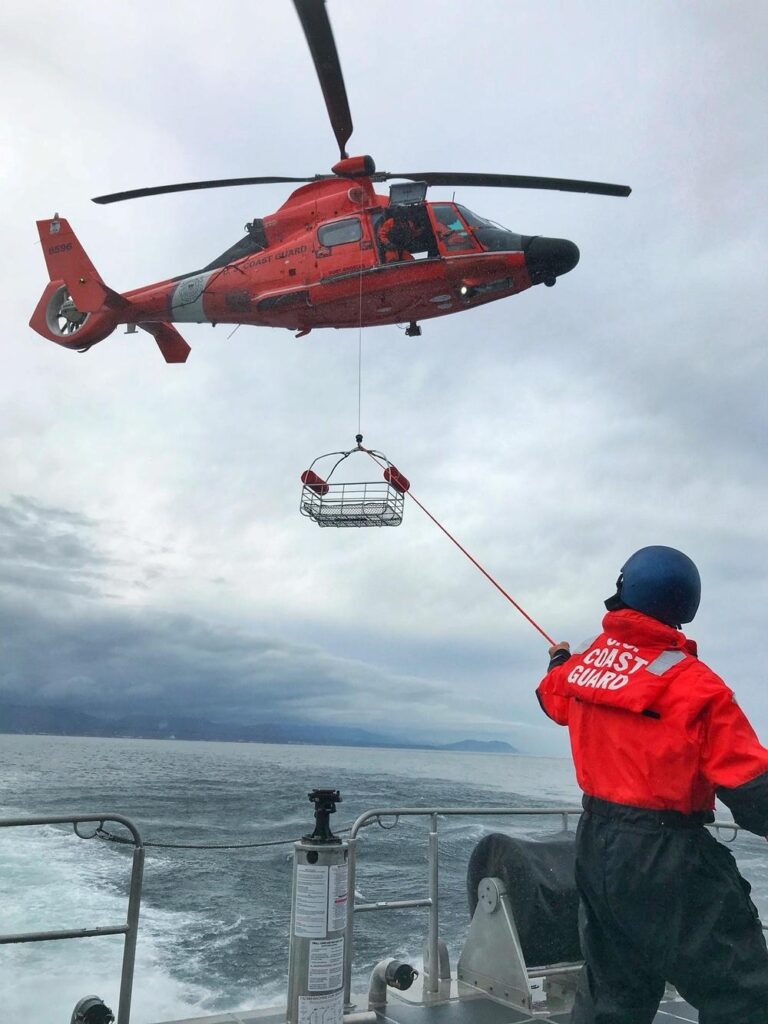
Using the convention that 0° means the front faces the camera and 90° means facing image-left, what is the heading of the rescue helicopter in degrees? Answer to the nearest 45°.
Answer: approximately 270°

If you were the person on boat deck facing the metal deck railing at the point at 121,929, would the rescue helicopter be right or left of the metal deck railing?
right

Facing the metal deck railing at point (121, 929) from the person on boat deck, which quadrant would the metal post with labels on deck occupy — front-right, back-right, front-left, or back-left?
front-right

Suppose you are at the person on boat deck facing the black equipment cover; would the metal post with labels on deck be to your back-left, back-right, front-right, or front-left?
front-left

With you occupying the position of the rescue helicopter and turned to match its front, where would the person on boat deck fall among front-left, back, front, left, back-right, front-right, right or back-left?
right

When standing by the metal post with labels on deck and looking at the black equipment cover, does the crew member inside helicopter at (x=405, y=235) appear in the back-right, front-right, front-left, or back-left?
front-left

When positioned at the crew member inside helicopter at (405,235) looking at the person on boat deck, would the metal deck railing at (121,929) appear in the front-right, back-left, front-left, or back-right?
front-right

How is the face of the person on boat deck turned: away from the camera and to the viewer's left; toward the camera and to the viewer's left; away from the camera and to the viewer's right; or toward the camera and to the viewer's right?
away from the camera and to the viewer's left
